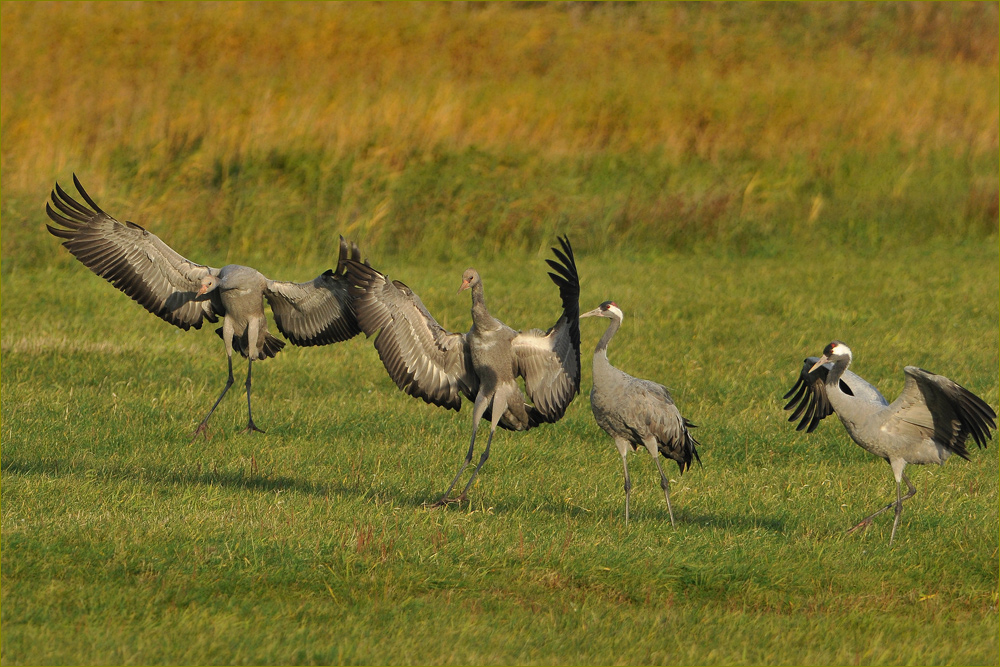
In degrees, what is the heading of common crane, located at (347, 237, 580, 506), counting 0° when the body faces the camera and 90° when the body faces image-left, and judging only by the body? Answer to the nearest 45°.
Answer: approximately 45°

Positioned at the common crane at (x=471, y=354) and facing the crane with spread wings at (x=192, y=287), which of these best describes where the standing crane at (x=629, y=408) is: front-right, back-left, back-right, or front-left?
back-right

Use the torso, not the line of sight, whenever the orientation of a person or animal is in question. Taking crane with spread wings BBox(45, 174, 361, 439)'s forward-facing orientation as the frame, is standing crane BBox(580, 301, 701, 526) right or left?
on its left

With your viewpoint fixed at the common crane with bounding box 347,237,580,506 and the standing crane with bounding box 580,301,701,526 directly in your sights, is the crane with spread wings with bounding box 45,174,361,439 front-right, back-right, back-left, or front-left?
back-left

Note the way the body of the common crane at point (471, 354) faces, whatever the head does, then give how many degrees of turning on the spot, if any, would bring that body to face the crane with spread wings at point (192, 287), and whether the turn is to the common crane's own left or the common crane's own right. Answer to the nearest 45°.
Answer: approximately 90° to the common crane's own right

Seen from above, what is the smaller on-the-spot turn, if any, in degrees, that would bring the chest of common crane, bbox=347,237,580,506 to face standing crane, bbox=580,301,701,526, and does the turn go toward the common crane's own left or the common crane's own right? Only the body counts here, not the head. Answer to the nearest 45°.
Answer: approximately 135° to the common crane's own left

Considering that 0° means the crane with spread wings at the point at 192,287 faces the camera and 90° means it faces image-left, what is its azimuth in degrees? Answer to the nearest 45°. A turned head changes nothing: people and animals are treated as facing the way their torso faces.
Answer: approximately 45°

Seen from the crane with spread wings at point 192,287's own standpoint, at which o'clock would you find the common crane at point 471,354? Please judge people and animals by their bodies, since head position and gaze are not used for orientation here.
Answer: The common crane is roughly at 9 o'clock from the crane with spread wings.
